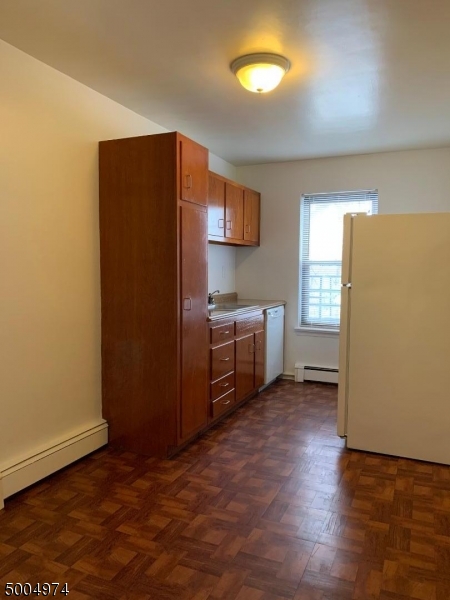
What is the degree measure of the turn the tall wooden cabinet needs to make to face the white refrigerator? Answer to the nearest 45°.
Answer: approximately 45° to its left

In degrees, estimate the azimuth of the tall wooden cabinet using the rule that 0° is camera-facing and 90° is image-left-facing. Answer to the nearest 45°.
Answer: approximately 315°

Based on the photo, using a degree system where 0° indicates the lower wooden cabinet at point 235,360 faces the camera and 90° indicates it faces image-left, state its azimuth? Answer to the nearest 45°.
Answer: approximately 315°

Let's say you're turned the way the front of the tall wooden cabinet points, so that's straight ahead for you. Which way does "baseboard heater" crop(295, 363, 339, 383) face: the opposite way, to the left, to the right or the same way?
to the right

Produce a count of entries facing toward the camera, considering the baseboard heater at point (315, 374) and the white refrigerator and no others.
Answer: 1

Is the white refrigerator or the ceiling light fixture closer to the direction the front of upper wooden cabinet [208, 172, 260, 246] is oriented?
the white refrigerator

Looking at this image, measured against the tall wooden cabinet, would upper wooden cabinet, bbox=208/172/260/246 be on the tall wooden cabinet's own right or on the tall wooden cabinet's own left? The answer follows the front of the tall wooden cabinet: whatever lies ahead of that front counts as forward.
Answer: on the tall wooden cabinet's own left

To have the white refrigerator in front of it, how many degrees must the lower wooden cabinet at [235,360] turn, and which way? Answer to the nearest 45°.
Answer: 0° — it already faces it

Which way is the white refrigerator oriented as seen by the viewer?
to the viewer's left
